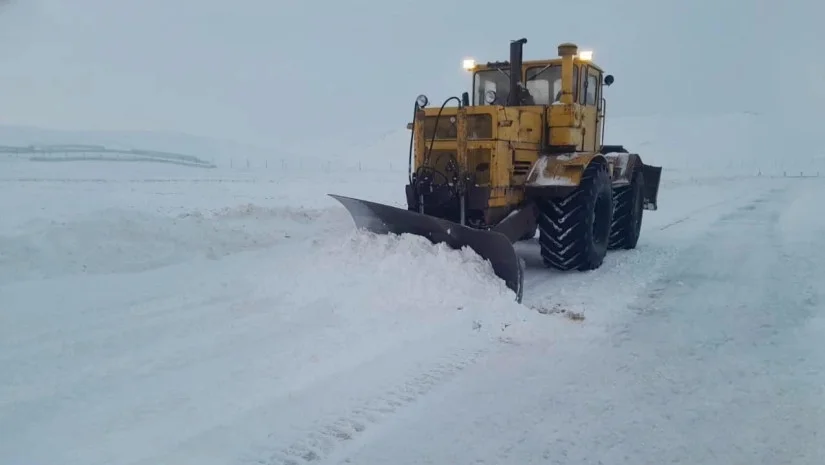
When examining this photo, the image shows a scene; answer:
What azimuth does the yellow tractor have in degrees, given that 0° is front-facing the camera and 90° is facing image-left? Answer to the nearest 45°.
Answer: approximately 45°
